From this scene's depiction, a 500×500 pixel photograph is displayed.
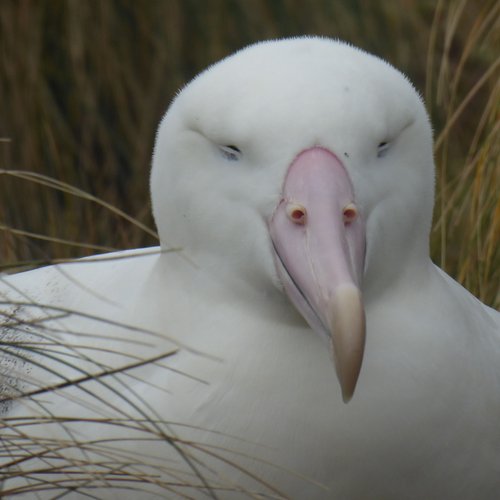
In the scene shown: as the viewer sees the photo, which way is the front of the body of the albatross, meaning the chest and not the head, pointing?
toward the camera
